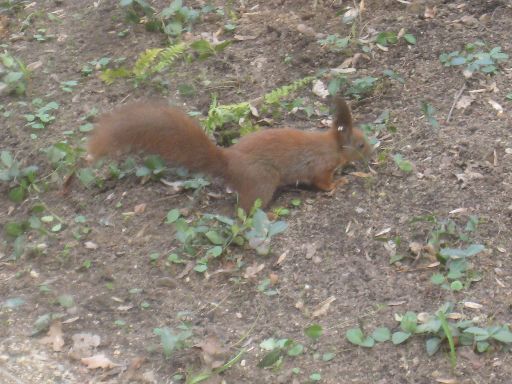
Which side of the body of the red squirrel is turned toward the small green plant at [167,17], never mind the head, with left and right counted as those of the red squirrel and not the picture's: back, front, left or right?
left

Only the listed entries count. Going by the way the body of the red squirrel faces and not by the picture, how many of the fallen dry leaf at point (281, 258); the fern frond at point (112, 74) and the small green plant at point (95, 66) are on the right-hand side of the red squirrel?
1

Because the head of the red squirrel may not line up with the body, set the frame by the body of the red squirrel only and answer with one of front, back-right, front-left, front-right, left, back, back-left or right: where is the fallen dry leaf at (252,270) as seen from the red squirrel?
right

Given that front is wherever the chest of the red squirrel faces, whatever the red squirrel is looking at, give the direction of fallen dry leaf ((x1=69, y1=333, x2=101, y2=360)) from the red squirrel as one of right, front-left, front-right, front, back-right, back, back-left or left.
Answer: back-right

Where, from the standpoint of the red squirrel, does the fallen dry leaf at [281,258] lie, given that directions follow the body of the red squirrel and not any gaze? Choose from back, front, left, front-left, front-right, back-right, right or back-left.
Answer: right

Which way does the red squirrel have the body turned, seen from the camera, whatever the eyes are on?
to the viewer's right

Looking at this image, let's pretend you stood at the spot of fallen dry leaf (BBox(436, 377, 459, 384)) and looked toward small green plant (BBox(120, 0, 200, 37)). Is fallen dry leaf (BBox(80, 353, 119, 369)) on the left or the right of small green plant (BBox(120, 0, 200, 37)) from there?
left

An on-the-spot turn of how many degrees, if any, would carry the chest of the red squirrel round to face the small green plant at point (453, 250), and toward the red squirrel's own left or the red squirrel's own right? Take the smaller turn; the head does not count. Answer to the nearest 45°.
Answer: approximately 45° to the red squirrel's own right

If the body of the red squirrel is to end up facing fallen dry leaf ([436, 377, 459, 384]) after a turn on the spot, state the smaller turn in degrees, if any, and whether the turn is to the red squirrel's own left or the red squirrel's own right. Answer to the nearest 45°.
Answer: approximately 90° to the red squirrel's own right

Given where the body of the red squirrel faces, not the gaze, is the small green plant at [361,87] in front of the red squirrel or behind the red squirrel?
in front

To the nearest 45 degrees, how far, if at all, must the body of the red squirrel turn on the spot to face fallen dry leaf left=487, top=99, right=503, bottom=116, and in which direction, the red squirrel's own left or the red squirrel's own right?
0° — it already faces it

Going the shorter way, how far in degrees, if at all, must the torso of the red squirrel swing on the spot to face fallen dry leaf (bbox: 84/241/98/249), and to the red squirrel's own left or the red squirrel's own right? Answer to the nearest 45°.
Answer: approximately 180°

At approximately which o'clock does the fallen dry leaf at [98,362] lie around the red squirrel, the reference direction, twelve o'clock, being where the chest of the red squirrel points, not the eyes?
The fallen dry leaf is roughly at 4 o'clock from the red squirrel.

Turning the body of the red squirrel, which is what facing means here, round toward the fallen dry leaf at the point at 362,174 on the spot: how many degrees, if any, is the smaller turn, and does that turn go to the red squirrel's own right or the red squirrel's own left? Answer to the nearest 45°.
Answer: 0° — it already faces it

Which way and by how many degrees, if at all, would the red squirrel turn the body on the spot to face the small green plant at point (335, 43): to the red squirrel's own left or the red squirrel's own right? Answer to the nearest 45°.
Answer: approximately 45° to the red squirrel's own left

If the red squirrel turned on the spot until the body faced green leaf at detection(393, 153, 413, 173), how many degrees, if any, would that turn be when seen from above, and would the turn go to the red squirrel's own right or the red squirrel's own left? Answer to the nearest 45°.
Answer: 0° — it already faces it
